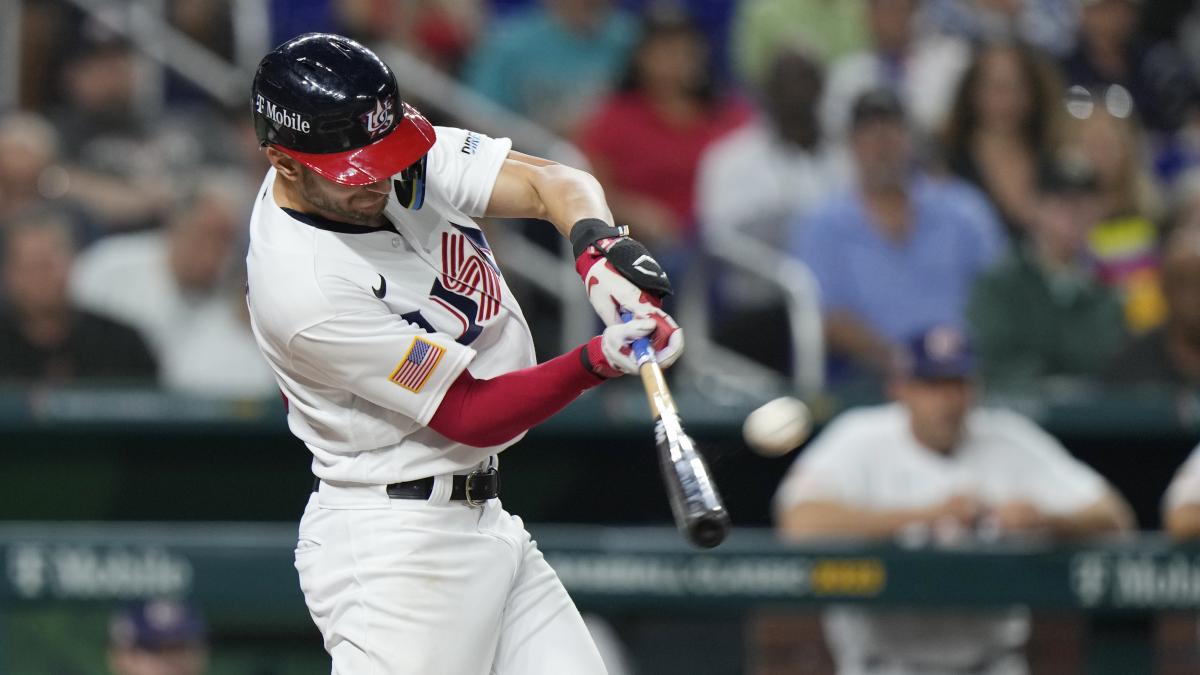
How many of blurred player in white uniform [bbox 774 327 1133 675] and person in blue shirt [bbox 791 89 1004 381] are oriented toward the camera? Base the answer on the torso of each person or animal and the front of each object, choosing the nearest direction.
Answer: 2

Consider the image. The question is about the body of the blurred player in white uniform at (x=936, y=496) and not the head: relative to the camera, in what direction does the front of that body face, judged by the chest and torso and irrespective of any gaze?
toward the camera

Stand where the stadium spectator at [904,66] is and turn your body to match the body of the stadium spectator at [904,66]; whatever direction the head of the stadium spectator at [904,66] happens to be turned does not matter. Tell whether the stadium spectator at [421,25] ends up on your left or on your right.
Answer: on your right

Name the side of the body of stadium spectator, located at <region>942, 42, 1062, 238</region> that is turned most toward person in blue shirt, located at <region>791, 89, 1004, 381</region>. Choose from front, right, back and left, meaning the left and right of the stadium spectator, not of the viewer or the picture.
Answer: front

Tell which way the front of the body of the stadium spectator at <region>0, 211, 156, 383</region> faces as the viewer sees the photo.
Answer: toward the camera

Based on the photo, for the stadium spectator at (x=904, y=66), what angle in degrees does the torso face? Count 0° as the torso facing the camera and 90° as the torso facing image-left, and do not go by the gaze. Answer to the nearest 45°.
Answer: approximately 0°

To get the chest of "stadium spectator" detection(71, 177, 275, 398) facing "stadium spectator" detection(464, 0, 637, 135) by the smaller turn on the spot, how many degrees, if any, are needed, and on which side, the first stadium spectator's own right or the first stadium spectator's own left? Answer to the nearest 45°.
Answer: approximately 135° to the first stadium spectator's own left

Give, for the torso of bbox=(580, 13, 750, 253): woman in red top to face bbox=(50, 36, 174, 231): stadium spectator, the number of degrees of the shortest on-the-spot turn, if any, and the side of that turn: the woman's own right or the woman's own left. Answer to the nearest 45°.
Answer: approximately 90° to the woman's own right

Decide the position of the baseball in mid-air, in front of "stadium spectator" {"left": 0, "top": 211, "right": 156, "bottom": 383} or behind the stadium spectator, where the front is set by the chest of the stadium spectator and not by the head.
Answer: in front

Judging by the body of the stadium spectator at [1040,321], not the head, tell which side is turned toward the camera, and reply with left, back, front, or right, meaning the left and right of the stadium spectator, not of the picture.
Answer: front
